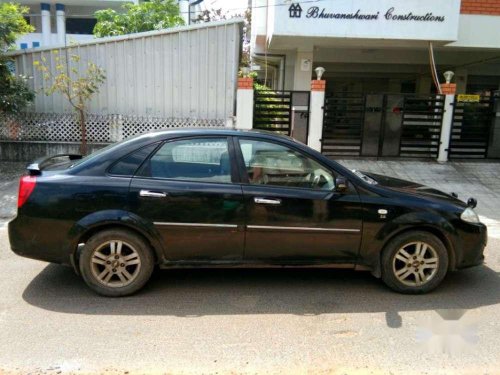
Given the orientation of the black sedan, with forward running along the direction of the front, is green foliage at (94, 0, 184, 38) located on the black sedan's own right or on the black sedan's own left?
on the black sedan's own left

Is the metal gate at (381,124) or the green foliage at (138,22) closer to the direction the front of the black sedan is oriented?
the metal gate

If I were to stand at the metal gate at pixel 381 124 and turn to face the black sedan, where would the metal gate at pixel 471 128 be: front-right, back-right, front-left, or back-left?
back-left

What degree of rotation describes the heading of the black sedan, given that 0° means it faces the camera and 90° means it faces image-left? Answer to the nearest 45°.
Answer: approximately 270°

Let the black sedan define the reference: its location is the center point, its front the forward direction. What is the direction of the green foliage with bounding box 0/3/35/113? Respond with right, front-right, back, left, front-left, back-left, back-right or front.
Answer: back-left

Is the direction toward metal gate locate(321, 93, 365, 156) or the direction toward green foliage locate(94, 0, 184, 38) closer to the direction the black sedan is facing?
the metal gate

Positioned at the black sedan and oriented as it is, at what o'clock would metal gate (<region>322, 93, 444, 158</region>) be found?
The metal gate is roughly at 10 o'clock from the black sedan.

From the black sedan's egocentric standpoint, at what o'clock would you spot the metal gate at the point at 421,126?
The metal gate is roughly at 10 o'clock from the black sedan.

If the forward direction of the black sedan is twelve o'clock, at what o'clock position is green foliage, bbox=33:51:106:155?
The green foliage is roughly at 8 o'clock from the black sedan.

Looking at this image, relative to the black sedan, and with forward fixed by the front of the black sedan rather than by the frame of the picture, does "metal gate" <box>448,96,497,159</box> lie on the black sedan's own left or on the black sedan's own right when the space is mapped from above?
on the black sedan's own left

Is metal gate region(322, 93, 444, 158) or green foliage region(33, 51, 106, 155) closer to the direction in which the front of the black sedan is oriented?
the metal gate

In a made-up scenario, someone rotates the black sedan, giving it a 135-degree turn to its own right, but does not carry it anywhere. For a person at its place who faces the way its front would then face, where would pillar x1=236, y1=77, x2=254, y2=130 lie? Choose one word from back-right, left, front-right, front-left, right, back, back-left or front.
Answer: back-right

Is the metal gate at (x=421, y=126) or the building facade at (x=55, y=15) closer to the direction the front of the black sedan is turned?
the metal gate

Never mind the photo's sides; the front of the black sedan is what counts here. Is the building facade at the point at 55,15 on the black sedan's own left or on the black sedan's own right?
on the black sedan's own left

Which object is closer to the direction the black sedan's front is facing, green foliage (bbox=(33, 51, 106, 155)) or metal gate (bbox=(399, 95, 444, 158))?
the metal gate

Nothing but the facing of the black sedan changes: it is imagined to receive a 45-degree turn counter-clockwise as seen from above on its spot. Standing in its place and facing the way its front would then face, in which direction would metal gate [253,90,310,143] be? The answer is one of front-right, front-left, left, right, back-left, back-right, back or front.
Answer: front-left

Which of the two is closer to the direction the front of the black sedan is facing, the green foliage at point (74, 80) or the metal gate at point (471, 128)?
the metal gate

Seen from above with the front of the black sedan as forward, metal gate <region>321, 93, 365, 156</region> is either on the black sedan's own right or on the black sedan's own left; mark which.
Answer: on the black sedan's own left

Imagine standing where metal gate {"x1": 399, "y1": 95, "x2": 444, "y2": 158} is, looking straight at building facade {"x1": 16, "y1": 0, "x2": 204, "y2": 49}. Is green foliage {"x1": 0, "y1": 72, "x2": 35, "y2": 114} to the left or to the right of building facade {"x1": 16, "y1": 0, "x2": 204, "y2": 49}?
left
